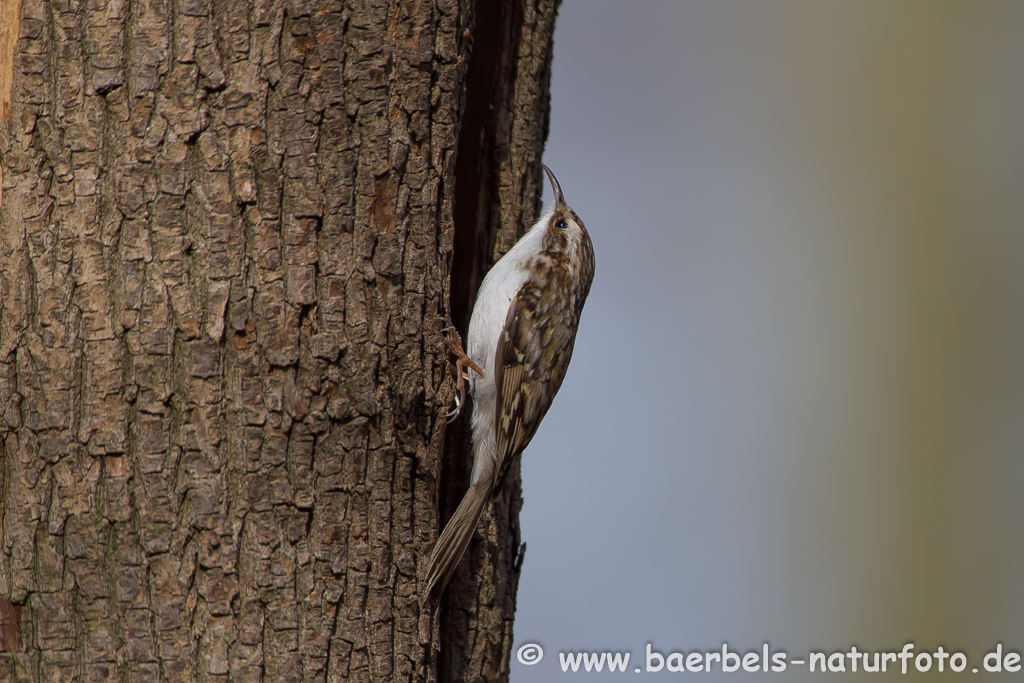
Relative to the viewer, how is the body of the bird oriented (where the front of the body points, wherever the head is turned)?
to the viewer's left
